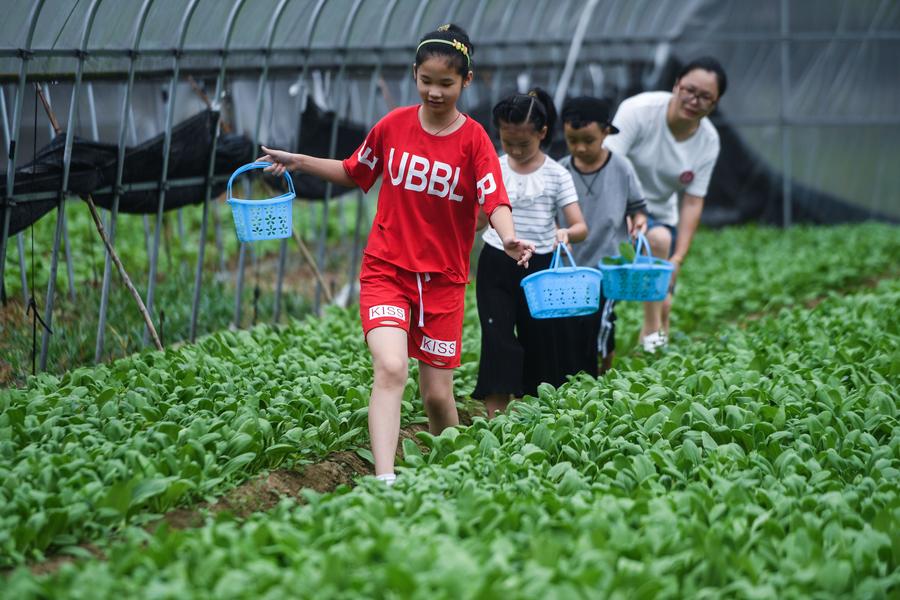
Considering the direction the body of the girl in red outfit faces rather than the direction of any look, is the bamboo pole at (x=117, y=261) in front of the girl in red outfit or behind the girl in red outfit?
behind

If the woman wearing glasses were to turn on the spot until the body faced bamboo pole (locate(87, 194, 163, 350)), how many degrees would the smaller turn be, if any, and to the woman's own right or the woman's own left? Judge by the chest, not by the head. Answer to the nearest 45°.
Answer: approximately 45° to the woman's own right

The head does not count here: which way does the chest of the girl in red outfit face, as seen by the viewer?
toward the camera

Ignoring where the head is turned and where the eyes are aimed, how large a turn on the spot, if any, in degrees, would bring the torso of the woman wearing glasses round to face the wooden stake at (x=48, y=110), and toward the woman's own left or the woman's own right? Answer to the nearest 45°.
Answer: approximately 90° to the woman's own right

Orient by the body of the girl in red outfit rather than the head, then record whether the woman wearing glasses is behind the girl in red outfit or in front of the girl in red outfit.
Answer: behind

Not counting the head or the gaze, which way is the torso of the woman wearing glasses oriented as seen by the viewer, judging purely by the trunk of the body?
toward the camera

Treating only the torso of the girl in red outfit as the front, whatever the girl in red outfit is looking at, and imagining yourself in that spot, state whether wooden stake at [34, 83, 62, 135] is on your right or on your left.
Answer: on your right

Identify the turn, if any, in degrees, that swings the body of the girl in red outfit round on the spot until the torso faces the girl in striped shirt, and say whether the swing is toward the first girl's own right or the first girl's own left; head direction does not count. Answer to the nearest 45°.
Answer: approximately 135° to the first girl's own left

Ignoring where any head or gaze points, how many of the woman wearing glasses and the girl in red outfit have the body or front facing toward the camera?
2
